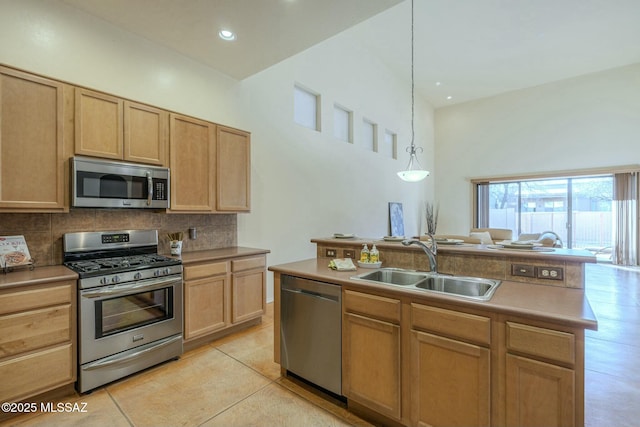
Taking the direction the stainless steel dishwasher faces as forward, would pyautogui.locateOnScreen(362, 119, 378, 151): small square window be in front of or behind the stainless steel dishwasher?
behind

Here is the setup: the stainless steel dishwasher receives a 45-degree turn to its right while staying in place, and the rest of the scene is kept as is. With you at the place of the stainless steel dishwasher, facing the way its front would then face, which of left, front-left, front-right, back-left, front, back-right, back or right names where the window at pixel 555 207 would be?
back-right

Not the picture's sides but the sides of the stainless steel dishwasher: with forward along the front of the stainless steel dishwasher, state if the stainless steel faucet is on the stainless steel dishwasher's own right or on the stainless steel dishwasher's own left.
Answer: on the stainless steel dishwasher's own left

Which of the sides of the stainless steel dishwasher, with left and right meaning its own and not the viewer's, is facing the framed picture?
back

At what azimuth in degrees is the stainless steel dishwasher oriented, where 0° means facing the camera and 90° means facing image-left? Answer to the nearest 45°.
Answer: approximately 45°

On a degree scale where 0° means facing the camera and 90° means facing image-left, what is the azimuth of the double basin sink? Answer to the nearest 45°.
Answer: approximately 45°

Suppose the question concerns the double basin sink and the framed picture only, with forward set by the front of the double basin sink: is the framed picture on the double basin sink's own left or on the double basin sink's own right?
on the double basin sink's own right

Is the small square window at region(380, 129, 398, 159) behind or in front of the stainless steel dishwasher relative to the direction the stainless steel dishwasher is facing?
behind

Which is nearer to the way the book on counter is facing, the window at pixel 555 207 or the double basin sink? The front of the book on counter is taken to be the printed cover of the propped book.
the double basin sink

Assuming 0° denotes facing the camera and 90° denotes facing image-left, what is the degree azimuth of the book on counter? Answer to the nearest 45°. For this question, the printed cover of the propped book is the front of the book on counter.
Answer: approximately 0°

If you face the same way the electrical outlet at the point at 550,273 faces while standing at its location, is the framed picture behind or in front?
behind

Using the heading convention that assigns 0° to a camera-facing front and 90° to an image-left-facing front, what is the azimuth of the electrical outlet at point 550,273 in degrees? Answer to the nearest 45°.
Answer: approximately 0°

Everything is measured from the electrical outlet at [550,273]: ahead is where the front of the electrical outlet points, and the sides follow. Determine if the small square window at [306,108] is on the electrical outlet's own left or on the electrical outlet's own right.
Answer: on the electrical outlet's own right
